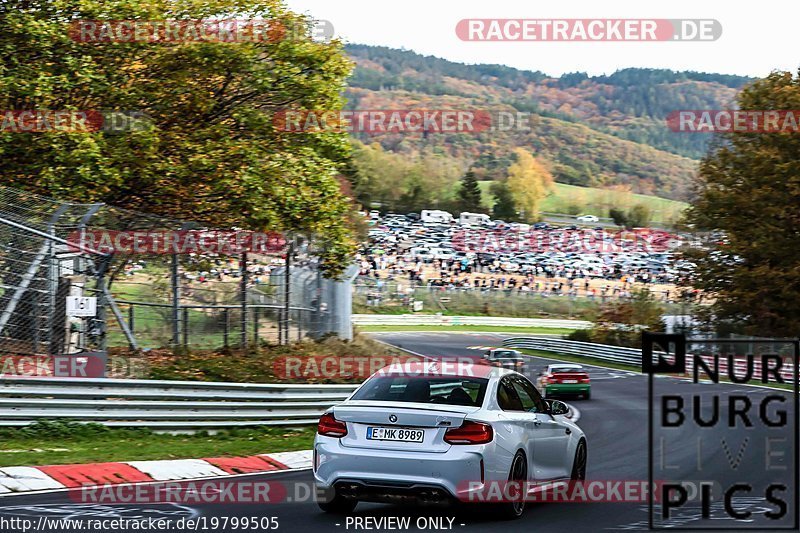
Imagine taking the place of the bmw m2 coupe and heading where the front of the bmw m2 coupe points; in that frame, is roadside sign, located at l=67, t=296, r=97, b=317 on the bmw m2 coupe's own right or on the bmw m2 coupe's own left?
on the bmw m2 coupe's own left

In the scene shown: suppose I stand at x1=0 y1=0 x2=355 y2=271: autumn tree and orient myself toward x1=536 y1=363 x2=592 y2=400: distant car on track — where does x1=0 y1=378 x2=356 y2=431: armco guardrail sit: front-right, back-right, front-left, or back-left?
back-right

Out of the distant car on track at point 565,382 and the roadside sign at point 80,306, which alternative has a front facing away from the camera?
the distant car on track

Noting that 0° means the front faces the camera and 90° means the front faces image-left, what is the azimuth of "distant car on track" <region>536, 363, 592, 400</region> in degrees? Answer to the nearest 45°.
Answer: approximately 180°

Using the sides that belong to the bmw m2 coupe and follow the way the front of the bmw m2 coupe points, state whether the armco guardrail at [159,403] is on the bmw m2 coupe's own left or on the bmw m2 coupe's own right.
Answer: on the bmw m2 coupe's own left

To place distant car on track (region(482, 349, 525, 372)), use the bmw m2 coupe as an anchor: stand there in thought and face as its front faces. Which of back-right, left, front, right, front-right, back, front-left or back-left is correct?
front-left

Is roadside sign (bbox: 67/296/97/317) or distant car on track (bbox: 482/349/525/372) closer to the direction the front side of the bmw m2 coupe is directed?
the distant car on track

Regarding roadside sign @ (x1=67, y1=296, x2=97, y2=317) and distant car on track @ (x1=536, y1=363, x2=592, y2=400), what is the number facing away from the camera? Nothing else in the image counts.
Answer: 1

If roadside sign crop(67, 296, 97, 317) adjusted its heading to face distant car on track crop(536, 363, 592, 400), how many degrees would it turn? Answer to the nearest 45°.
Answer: approximately 135° to its left
